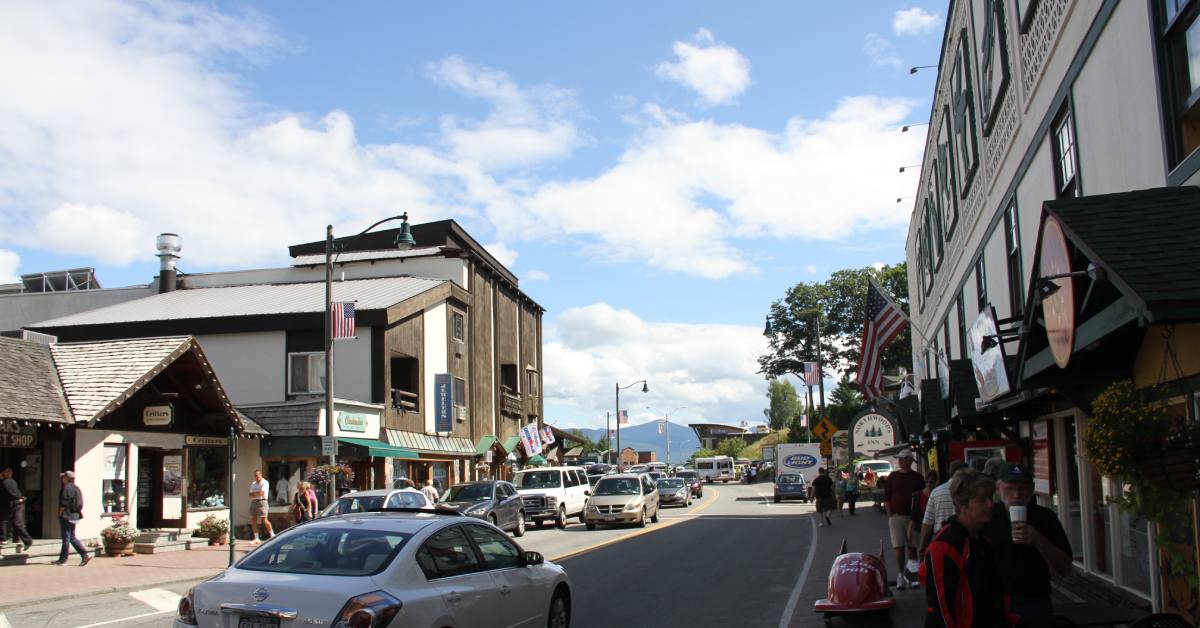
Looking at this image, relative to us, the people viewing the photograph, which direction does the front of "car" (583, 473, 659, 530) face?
facing the viewer and to the left of the viewer

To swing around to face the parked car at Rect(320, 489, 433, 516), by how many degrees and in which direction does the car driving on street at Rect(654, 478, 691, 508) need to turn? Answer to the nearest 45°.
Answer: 0° — it already faces it

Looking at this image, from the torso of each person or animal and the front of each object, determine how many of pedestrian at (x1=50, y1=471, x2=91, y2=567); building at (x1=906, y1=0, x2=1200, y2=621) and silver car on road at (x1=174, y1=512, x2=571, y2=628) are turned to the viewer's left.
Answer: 2

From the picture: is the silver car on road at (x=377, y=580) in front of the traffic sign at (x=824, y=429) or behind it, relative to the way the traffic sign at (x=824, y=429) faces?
in front

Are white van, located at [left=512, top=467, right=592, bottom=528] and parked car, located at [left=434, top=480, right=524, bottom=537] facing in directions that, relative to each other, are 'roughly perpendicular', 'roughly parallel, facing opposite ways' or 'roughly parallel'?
roughly parallel

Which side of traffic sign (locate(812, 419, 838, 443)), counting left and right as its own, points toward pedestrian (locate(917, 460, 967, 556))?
front

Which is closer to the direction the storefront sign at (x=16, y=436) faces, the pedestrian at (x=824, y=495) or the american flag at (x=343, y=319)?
the pedestrian

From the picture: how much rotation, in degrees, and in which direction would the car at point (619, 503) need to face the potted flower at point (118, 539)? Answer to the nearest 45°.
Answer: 0° — it already faces it

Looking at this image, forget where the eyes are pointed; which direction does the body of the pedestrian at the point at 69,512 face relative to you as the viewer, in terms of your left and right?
facing to the left of the viewer

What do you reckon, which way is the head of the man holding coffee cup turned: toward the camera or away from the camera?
toward the camera

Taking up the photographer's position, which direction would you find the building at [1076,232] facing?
facing to the left of the viewer

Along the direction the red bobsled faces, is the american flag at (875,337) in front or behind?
behind

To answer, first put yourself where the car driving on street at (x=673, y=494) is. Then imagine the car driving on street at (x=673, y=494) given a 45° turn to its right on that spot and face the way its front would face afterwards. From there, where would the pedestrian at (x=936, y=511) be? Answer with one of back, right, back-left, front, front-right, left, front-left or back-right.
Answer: front-left

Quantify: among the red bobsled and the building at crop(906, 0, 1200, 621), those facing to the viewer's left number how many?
1

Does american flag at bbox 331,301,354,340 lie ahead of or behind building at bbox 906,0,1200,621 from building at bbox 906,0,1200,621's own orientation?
ahead

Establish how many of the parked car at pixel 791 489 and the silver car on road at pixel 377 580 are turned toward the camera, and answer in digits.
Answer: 0

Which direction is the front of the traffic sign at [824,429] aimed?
toward the camera
